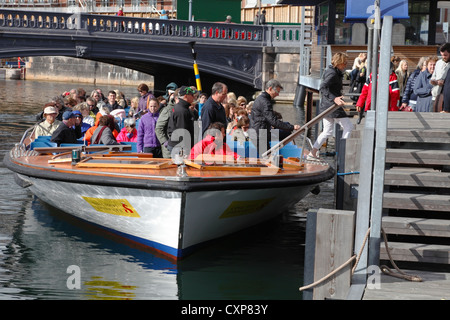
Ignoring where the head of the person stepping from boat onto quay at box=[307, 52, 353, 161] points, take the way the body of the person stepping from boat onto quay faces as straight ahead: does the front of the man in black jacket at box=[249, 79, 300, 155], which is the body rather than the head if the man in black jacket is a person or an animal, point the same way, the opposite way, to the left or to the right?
the same way

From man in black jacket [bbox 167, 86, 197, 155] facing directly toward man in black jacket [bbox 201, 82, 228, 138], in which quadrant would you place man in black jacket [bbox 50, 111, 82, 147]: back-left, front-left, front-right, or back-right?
back-left
